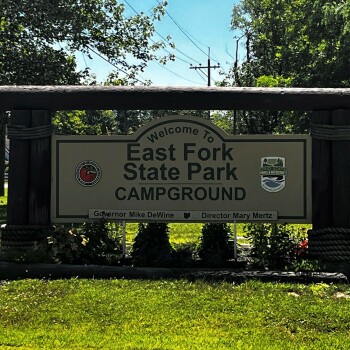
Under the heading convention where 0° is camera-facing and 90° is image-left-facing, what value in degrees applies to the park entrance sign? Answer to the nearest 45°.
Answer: approximately 0°

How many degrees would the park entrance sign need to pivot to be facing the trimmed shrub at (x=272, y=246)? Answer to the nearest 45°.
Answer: approximately 90° to its left

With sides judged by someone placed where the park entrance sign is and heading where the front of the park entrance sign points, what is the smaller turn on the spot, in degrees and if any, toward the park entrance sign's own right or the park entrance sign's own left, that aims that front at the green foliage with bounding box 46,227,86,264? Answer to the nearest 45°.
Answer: approximately 90° to the park entrance sign's own right

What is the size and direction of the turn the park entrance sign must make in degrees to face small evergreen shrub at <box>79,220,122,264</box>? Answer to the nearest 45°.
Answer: approximately 90° to its right

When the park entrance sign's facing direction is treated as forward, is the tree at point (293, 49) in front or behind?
behind

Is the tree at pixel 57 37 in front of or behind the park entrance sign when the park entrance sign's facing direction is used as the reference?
behind
